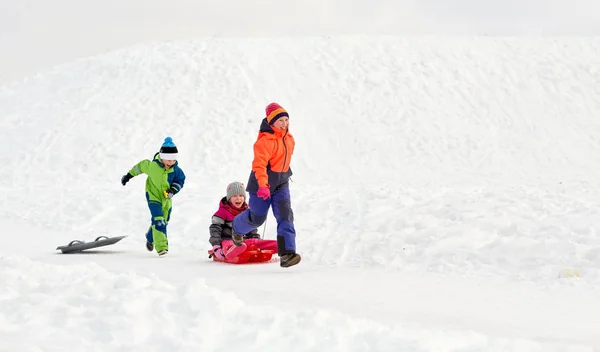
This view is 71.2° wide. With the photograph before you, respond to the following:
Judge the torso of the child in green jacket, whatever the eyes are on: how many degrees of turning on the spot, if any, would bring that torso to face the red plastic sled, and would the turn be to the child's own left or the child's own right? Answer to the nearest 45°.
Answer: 0° — they already face it

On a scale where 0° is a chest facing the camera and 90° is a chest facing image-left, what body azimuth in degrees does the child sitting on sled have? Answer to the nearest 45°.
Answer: approximately 315°

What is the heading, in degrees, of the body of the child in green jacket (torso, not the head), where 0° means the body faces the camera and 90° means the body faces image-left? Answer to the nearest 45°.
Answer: approximately 315°

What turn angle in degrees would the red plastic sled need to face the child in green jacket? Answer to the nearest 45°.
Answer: approximately 135° to its left

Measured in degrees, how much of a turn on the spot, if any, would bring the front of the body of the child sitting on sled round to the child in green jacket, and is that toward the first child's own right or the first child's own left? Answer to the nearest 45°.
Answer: approximately 180°

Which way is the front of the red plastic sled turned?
to the viewer's right
